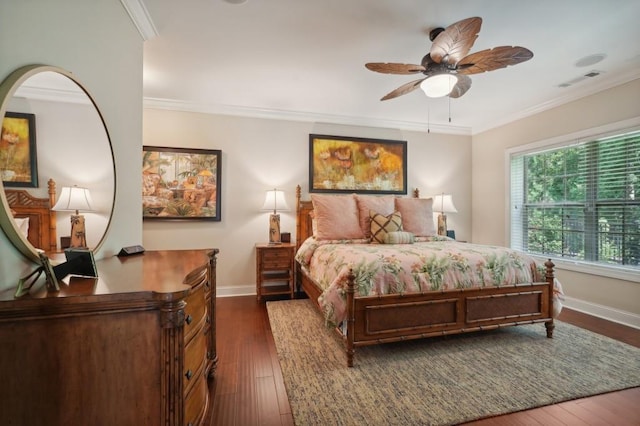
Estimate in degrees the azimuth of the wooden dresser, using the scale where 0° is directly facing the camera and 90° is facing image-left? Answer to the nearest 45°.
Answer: approximately 270°

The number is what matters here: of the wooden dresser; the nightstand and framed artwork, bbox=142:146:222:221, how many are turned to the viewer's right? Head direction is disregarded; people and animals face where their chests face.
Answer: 1

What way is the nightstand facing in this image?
toward the camera

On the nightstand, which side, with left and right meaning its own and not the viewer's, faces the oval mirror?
front

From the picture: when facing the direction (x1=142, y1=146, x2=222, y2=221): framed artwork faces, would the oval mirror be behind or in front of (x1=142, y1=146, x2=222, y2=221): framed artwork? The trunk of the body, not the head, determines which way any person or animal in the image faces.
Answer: in front

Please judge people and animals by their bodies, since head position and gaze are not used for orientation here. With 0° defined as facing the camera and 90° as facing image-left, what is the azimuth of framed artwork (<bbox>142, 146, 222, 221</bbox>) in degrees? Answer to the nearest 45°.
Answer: approximately 0°

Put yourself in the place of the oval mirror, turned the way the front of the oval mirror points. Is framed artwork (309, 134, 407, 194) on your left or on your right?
on your left

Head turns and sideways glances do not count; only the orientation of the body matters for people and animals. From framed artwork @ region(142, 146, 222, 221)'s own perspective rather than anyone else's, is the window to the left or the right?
on its left

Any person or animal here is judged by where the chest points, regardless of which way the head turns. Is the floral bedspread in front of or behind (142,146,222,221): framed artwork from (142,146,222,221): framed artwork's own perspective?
in front

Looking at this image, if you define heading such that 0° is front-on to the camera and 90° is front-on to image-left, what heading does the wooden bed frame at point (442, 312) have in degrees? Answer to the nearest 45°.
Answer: approximately 315°

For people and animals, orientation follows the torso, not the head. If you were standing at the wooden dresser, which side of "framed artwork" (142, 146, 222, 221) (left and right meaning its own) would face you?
front

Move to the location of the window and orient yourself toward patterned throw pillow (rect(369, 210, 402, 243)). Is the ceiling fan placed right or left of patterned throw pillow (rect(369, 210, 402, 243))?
left

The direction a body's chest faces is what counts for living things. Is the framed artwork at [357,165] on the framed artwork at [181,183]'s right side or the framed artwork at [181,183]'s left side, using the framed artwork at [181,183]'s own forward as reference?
on its left

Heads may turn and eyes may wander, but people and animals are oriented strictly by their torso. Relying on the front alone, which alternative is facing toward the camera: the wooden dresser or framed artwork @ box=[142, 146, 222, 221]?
the framed artwork
